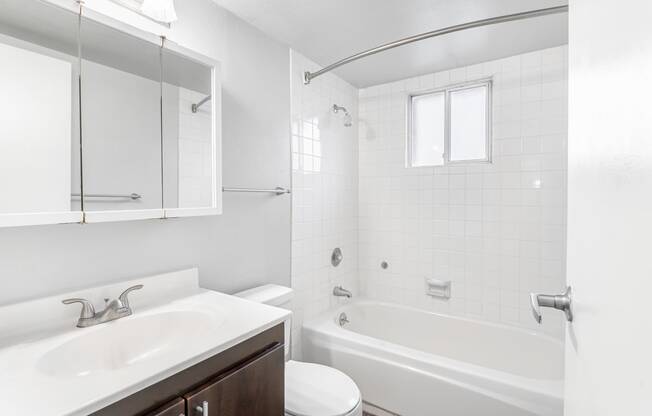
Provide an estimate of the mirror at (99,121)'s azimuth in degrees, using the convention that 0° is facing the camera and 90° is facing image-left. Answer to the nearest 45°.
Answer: approximately 315°

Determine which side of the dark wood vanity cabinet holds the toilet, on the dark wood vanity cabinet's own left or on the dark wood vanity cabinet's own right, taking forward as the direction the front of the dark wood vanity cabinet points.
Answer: on the dark wood vanity cabinet's own left

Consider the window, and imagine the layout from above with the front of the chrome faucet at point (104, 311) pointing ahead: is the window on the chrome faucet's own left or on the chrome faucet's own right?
on the chrome faucet's own left

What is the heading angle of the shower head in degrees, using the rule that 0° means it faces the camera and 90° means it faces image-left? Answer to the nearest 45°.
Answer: approximately 270°

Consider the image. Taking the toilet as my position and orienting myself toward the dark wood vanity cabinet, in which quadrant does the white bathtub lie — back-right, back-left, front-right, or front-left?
back-left

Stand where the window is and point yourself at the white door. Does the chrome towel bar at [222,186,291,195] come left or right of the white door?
right

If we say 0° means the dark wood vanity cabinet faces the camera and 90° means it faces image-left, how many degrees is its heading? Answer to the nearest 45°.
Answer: approximately 315°

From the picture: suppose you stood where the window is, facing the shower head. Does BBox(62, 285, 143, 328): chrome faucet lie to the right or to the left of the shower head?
left

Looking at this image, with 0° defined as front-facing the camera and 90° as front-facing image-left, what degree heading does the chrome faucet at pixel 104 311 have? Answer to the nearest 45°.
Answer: approximately 315°
